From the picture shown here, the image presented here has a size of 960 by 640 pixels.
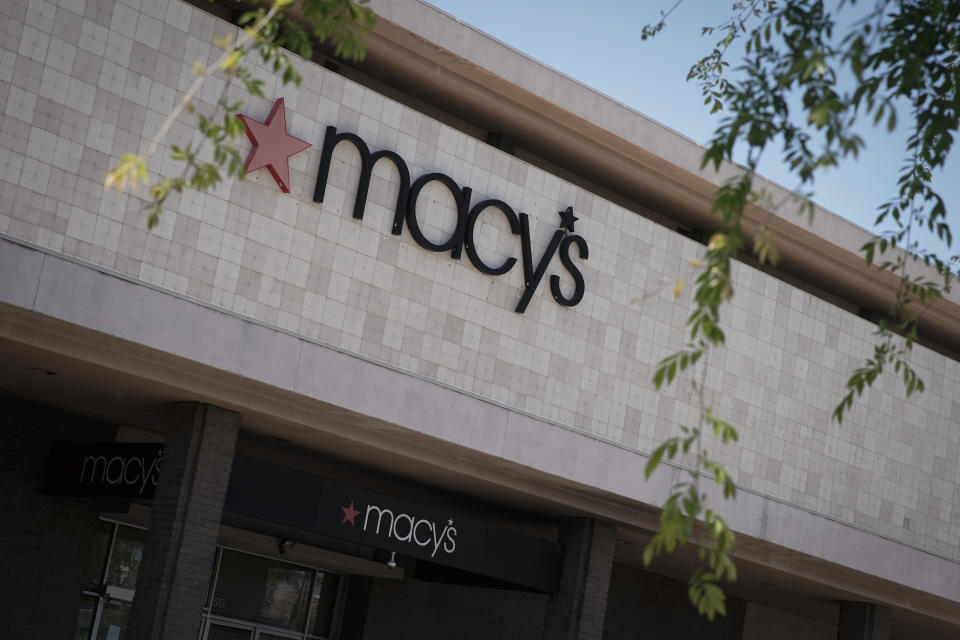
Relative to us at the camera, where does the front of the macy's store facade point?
facing the viewer and to the right of the viewer
